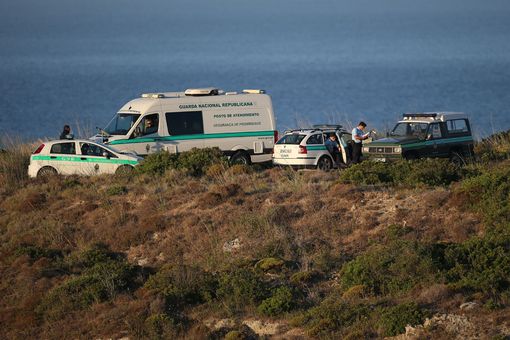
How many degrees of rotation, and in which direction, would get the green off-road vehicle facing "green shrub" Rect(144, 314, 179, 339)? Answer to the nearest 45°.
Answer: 0° — it already faces it

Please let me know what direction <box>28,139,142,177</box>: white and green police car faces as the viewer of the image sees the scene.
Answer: facing to the right of the viewer

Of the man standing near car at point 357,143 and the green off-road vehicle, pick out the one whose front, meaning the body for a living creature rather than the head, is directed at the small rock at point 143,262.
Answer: the green off-road vehicle

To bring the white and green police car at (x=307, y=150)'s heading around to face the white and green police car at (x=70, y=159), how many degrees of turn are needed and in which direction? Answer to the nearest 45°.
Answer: approximately 135° to its left

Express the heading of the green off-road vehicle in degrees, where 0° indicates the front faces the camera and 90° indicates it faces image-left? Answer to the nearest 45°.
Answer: approximately 45°

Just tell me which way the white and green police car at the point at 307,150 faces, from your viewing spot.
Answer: facing away from the viewer and to the right of the viewer

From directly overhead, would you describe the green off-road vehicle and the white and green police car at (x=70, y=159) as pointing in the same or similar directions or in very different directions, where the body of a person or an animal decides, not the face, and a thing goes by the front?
very different directions

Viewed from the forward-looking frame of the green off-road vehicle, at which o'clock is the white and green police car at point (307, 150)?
The white and green police car is roughly at 1 o'clock from the green off-road vehicle.

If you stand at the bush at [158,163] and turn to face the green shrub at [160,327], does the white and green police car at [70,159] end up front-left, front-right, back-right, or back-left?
back-right
